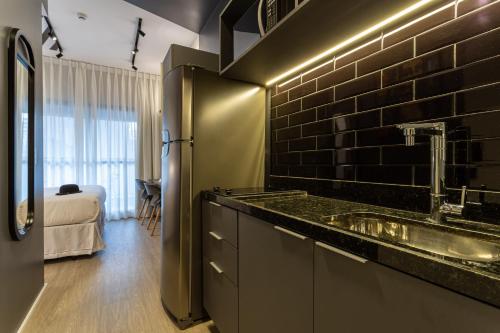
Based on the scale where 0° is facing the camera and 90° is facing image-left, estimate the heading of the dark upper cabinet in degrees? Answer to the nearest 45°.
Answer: approximately 45°

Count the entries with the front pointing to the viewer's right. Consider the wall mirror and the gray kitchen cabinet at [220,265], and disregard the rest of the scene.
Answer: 1

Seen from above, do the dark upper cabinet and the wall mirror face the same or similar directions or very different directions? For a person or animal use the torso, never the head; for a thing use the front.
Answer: very different directions

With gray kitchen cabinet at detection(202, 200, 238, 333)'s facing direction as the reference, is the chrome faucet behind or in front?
behind

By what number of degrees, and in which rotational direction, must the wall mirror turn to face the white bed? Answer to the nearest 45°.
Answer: approximately 90° to its left

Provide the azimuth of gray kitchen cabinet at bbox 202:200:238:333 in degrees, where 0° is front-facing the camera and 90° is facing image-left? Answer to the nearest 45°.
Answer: approximately 90°

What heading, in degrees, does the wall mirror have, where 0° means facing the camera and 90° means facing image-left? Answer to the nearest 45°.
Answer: approximately 270°
